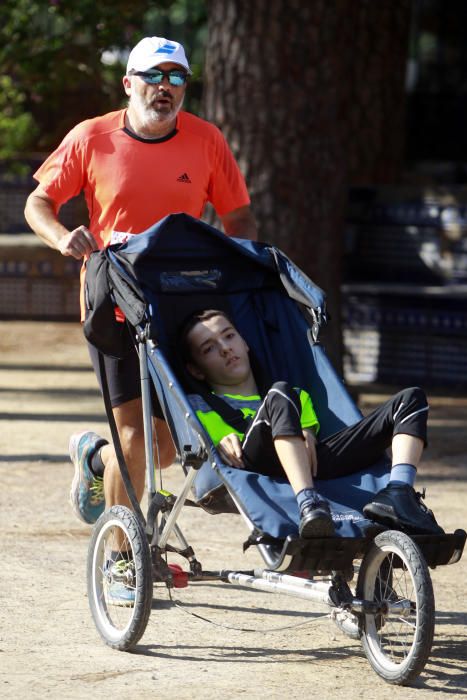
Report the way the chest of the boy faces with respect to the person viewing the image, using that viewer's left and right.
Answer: facing the viewer and to the right of the viewer

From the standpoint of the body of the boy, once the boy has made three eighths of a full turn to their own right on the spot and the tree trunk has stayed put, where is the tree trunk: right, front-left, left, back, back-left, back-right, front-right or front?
right

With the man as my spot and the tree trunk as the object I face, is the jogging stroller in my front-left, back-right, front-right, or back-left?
back-right

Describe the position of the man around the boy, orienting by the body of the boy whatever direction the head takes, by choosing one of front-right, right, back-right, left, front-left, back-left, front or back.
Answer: back

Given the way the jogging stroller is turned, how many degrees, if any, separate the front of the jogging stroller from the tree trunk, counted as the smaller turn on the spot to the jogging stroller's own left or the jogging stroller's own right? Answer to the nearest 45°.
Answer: approximately 135° to the jogging stroller's own left
